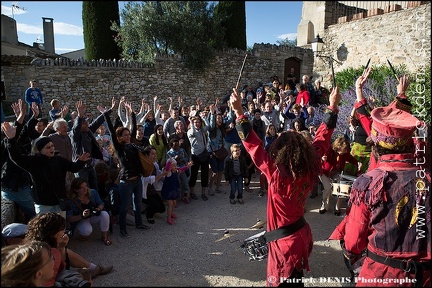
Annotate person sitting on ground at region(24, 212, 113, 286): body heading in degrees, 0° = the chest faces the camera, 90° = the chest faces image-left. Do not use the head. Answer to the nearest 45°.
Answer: approximately 270°

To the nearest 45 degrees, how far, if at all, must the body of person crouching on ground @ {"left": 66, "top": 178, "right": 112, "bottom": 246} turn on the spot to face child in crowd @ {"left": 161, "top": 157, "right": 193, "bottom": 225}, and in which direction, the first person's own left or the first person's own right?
approximately 90° to the first person's own left

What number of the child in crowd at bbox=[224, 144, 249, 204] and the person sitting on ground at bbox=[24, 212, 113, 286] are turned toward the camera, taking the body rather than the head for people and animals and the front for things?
1

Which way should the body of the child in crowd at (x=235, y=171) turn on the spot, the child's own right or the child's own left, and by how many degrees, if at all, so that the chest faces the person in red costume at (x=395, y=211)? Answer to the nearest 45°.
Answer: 0° — they already face them

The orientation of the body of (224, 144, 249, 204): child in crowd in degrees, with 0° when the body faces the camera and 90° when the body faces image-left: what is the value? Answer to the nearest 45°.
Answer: approximately 0°

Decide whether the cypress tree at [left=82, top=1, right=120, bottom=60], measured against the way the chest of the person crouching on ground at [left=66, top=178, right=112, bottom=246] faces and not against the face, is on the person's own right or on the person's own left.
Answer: on the person's own left

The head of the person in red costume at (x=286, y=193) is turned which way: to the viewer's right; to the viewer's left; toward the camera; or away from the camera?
away from the camera

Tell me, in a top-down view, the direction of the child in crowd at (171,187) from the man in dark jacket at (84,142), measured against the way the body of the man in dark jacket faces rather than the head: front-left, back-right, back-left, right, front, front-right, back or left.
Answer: front-left

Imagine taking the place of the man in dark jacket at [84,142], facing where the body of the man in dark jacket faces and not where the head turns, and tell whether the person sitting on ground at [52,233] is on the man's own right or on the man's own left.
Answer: on the man's own right

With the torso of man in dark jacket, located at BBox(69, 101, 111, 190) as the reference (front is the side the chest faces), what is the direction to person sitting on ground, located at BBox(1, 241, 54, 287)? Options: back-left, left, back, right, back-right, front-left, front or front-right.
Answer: front-right
